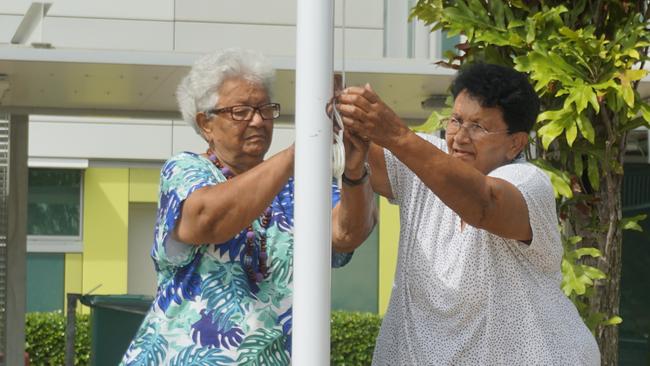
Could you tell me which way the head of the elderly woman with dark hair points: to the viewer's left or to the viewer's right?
to the viewer's left

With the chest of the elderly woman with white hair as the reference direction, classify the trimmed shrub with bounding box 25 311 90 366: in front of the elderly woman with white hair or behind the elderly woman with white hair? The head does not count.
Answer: behind

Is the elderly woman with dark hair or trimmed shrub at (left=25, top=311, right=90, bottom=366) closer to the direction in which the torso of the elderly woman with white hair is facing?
the elderly woman with dark hair

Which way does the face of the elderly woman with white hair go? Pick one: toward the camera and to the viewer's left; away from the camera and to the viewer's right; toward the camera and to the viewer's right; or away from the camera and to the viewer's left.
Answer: toward the camera and to the viewer's right

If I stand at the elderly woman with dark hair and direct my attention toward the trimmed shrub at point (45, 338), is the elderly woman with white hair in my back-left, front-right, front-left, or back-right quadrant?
front-left

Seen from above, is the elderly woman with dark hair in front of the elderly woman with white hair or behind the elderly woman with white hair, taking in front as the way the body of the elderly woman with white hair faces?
in front

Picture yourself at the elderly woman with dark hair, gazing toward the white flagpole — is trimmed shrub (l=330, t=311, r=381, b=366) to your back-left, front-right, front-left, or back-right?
back-right

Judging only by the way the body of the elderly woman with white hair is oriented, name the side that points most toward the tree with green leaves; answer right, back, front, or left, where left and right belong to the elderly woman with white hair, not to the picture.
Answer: left

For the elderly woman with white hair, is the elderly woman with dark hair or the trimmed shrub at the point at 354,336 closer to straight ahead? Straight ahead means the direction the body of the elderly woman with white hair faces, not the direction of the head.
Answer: the elderly woman with dark hair

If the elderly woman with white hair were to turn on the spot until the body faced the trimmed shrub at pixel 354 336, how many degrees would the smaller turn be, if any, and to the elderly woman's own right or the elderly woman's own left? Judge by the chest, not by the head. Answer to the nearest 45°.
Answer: approximately 135° to the elderly woman's own left

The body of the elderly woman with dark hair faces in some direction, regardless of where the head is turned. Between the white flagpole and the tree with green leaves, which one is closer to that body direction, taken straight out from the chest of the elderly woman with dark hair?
the white flagpole

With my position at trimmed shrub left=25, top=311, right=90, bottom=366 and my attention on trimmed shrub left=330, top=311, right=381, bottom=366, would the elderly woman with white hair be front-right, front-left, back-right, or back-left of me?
front-right

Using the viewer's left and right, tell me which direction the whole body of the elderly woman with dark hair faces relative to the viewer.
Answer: facing the viewer and to the left of the viewer

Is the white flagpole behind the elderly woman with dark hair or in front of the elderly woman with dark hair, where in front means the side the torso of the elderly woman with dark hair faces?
in front

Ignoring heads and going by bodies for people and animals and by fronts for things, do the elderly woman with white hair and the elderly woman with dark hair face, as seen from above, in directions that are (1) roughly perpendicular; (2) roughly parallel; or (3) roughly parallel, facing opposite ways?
roughly perpendicular

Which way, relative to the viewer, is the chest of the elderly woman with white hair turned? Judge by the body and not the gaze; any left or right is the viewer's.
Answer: facing the viewer and to the right of the viewer
